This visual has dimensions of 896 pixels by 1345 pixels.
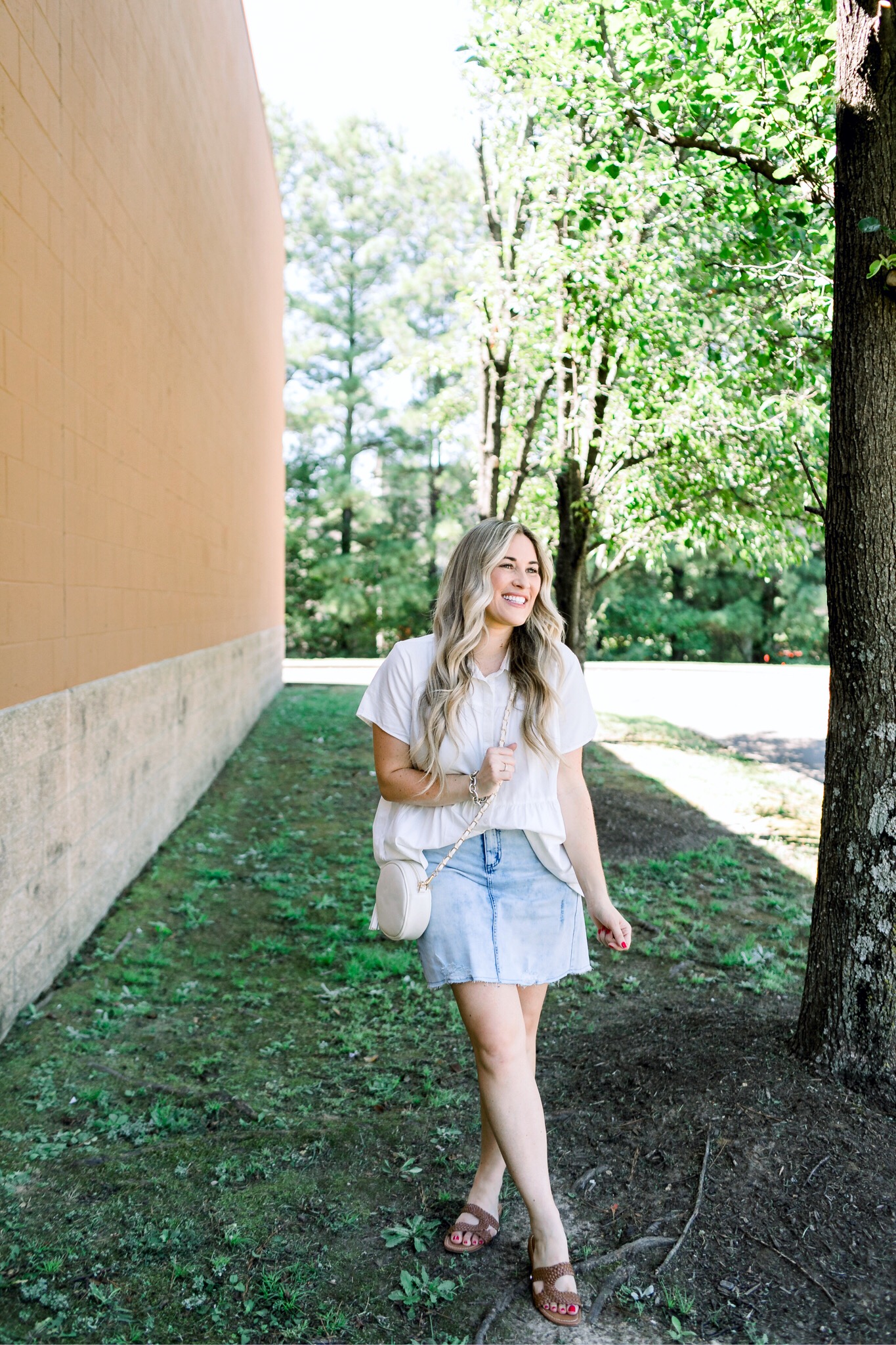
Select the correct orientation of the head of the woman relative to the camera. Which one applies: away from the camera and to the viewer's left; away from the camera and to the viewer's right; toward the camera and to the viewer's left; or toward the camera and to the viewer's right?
toward the camera and to the viewer's right

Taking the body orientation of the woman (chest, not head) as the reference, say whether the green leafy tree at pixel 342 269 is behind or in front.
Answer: behind

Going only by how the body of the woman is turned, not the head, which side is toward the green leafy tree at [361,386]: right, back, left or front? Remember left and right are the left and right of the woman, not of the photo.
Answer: back

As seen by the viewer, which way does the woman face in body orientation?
toward the camera

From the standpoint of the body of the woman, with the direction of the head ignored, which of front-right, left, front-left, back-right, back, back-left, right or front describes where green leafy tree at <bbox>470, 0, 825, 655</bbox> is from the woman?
back
